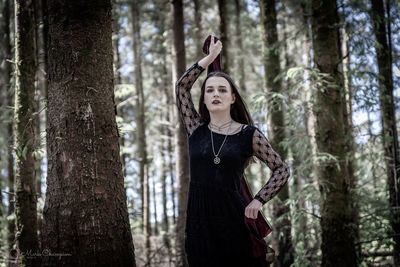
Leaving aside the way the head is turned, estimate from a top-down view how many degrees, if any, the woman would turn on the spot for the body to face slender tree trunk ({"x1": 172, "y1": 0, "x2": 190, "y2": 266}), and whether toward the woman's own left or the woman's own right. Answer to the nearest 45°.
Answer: approximately 180°

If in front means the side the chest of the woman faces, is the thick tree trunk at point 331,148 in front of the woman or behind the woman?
behind

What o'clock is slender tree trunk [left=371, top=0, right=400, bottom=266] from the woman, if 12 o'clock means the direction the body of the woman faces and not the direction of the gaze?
The slender tree trunk is roughly at 7 o'clock from the woman.

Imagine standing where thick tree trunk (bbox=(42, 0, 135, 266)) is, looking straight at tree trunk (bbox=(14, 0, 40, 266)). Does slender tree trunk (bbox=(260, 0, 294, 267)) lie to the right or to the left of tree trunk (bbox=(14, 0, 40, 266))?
right

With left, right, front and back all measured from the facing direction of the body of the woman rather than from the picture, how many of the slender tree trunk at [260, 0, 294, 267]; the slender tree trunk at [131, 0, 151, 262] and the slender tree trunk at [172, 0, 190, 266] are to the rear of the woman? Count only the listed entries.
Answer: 3

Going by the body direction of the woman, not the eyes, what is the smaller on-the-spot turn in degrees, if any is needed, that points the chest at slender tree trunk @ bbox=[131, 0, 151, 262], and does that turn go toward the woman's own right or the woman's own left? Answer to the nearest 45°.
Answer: approximately 180°

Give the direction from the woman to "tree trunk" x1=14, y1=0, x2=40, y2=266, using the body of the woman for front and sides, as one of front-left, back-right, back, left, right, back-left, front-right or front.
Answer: back-right

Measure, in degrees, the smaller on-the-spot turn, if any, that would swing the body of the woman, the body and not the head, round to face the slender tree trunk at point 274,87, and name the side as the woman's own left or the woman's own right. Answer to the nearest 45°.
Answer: approximately 180°

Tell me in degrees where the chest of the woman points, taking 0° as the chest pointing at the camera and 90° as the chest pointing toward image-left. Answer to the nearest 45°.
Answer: approximately 0°
